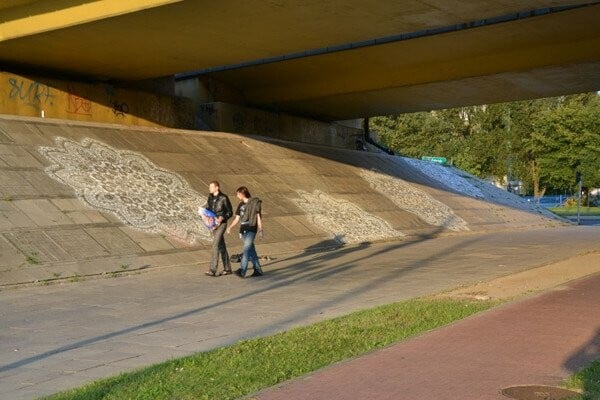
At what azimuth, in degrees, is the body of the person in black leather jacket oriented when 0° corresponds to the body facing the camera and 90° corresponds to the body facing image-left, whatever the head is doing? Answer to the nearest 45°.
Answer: approximately 45°

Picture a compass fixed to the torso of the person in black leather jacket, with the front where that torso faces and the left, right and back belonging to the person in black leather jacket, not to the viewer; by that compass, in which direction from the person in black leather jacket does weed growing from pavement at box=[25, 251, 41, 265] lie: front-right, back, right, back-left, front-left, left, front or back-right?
front-right
